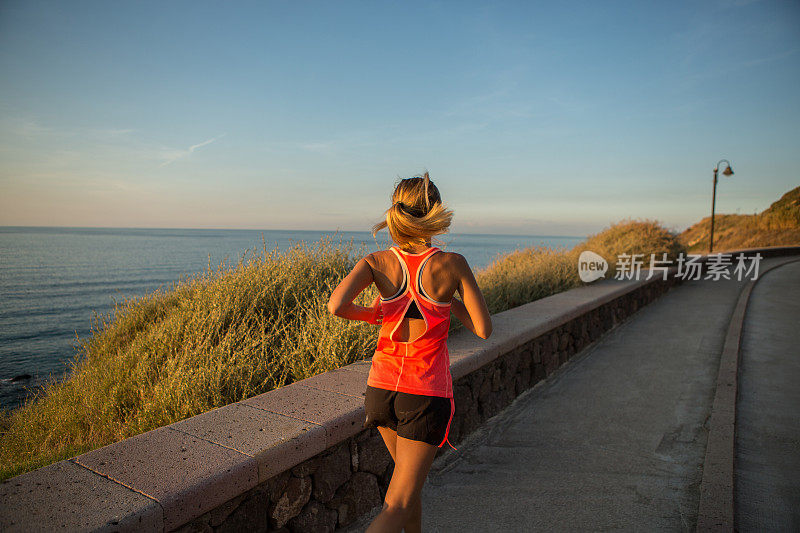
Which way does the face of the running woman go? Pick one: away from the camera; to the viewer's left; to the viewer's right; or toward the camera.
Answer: away from the camera

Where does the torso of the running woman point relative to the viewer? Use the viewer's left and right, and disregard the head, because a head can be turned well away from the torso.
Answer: facing away from the viewer
